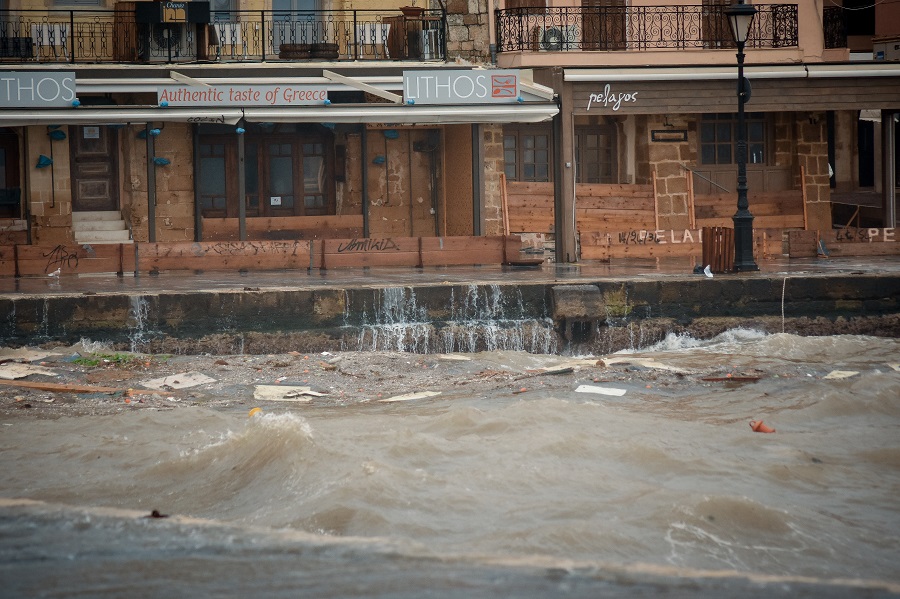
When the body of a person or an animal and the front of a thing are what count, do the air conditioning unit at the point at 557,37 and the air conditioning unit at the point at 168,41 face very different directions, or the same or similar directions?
same or similar directions

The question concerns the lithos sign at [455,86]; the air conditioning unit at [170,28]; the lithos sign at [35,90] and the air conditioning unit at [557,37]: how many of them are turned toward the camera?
4

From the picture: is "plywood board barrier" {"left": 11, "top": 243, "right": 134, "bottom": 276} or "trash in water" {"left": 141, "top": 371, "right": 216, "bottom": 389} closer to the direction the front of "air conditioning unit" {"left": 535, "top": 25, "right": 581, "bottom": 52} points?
the trash in water

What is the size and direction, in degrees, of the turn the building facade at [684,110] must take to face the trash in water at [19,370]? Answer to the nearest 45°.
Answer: approximately 45° to its right

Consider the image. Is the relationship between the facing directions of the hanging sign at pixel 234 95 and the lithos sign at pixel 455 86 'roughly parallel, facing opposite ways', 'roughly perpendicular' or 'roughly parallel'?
roughly parallel

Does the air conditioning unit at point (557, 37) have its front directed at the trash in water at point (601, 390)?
yes

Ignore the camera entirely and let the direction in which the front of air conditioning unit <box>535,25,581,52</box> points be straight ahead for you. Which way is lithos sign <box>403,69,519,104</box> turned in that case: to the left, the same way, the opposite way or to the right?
the same way

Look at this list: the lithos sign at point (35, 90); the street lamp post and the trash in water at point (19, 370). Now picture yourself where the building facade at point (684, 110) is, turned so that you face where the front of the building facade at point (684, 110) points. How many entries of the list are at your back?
0

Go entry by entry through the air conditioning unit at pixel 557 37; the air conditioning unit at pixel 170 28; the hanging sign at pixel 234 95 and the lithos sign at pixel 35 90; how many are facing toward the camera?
4

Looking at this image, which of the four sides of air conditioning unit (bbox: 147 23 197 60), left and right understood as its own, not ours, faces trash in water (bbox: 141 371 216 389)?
front

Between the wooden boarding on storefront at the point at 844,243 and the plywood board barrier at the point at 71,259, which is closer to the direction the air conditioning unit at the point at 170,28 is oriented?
the plywood board barrier

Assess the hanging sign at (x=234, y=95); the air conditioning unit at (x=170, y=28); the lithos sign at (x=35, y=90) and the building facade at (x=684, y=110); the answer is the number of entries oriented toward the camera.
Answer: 4

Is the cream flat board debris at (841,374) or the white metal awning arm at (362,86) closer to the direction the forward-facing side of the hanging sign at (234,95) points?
the cream flat board debris

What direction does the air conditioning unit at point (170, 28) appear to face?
toward the camera

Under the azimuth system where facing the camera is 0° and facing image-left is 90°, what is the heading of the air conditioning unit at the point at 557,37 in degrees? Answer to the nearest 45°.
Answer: approximately 0°

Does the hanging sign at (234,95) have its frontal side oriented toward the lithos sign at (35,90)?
no

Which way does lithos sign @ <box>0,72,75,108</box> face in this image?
toward the camera

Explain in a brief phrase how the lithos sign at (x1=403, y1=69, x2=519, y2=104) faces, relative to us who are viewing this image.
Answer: facing the viewer

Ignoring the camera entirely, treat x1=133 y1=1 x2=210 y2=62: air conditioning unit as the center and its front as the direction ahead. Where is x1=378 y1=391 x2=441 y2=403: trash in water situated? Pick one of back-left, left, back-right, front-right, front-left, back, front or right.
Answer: front

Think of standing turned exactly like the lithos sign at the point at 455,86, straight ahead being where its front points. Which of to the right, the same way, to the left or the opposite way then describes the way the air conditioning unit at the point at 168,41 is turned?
the same way
